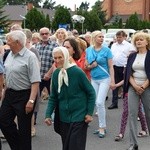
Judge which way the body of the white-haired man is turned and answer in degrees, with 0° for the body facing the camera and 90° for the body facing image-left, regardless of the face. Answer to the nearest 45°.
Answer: approximately 45°

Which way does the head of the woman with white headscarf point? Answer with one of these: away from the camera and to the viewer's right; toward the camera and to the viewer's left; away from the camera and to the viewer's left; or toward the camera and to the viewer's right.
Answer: toward the camera and to the viewer's left

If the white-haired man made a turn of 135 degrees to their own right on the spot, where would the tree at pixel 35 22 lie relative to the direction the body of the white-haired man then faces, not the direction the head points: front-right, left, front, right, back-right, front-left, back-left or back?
front

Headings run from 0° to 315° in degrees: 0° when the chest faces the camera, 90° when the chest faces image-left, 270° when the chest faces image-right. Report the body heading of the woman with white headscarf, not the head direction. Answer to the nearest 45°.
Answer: approximately 45°

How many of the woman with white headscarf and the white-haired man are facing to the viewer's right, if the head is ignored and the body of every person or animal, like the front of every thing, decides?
0

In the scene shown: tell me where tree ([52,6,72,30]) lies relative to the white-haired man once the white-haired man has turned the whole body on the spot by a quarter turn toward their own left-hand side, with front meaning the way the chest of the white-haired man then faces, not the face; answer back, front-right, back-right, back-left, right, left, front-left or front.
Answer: back-left

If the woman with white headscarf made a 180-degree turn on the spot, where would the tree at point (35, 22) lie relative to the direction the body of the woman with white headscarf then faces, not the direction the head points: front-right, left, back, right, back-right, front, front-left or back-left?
front-left

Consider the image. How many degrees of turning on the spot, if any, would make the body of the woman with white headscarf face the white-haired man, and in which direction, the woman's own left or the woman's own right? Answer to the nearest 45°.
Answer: approximately 90° to the woman's own right
